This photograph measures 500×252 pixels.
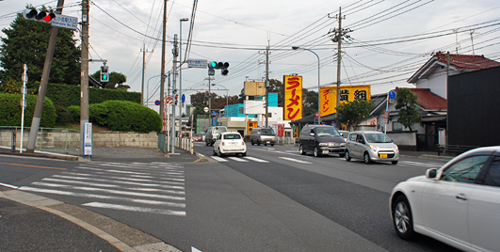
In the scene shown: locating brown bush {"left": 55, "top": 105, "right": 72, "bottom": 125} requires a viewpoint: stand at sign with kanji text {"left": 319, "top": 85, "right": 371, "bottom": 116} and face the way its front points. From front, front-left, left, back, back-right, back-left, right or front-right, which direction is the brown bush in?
front-right

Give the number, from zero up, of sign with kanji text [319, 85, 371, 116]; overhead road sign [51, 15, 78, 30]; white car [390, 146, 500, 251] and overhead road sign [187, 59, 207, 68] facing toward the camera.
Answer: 3

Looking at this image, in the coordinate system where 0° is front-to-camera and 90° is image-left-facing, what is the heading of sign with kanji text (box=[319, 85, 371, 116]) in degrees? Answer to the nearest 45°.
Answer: approximately 0°

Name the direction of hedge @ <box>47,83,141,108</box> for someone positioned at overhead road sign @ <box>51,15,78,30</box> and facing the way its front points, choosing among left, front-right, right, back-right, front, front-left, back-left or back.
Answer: back

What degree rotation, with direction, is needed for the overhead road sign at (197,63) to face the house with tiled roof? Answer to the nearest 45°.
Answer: approximately 90° to its left

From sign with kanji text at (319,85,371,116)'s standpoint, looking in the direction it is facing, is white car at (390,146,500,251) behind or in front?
in front

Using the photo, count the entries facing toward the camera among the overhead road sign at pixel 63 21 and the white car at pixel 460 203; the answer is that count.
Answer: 1

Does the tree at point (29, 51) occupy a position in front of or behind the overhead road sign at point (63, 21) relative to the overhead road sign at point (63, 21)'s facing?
behind

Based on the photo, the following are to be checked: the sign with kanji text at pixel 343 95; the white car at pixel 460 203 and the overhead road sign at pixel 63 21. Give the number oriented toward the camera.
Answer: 2
